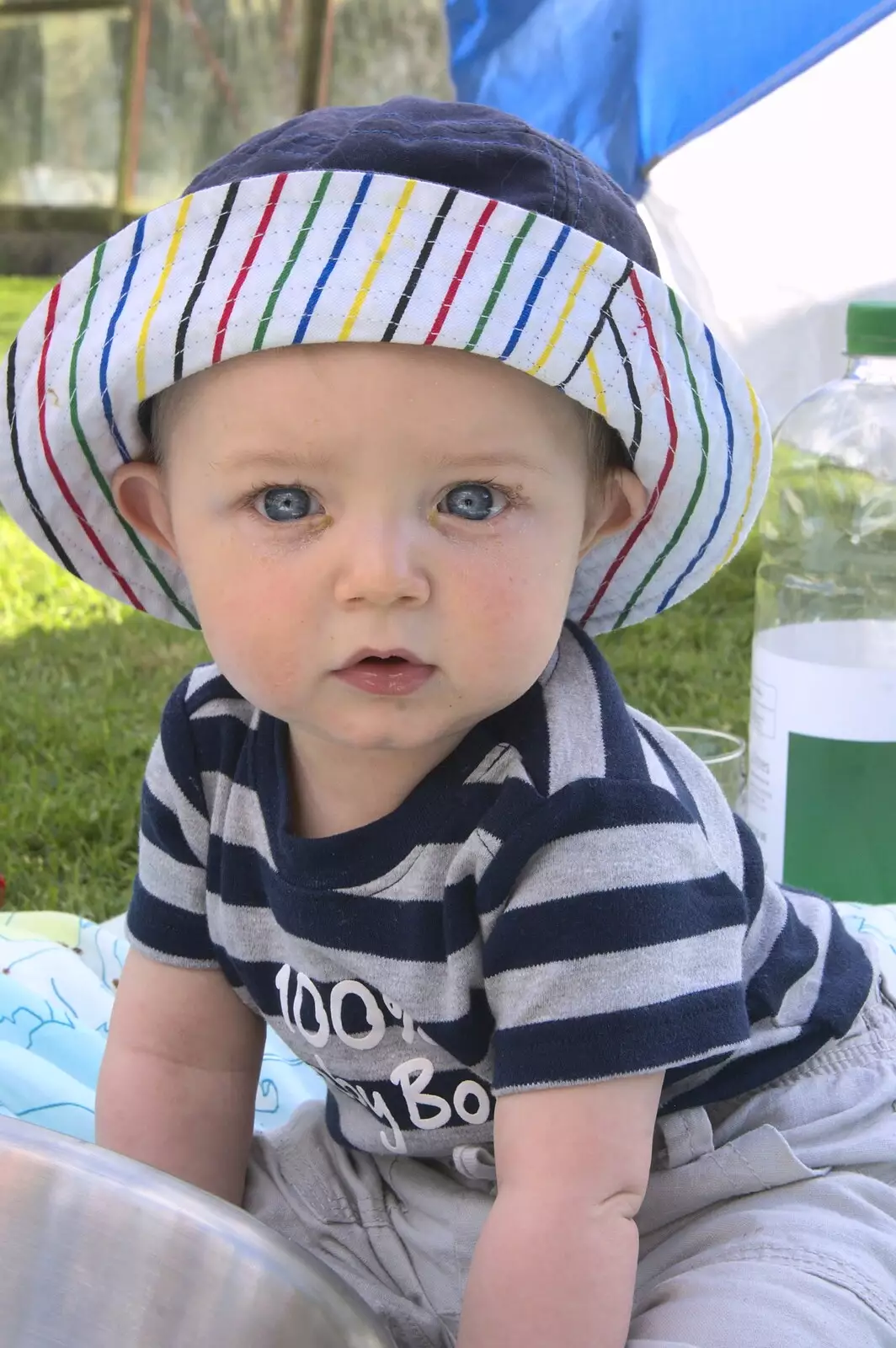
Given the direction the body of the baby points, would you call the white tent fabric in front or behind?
behind

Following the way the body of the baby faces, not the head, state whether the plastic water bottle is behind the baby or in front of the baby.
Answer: behind

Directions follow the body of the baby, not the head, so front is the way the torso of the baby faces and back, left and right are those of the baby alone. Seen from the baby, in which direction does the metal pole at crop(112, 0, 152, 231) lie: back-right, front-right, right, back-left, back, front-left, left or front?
back-right

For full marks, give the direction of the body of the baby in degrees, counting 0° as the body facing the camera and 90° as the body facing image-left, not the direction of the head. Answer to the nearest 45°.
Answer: approximately 45°
